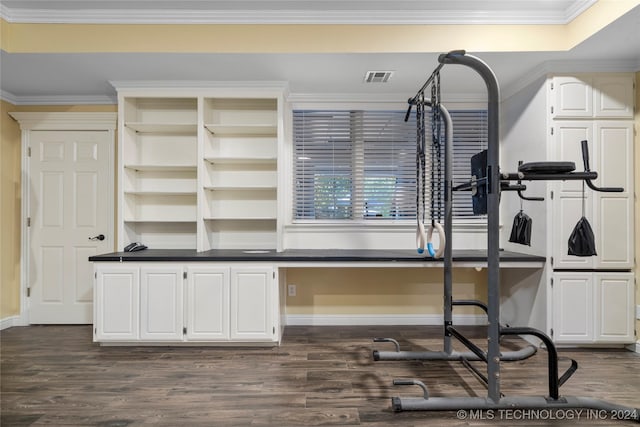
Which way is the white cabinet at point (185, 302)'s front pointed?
toward the camera

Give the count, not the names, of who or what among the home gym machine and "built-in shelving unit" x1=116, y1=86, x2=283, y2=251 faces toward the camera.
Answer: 1

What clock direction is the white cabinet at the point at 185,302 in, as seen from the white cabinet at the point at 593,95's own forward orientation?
the white cabinet at the point at 185,302 is roughly at 2 o'clock from the white cabinet at the point at 593,95.

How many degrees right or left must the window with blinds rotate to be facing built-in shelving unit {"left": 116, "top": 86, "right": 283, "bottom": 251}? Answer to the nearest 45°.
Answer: approximately 90° to its right

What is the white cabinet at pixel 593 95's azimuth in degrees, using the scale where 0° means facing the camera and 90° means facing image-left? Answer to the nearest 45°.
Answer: approximately 0°

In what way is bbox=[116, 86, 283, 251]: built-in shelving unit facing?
toward the camera

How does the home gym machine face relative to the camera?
to the viewer's right

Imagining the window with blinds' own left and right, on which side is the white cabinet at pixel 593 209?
on its left

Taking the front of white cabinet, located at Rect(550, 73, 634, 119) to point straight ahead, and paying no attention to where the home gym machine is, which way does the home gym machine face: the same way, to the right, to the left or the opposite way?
to the left

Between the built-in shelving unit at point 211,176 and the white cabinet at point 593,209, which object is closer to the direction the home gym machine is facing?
the white cabinet

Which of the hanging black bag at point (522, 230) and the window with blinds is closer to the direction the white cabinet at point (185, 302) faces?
the hanging black bag

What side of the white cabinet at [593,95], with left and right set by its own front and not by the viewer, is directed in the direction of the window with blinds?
right

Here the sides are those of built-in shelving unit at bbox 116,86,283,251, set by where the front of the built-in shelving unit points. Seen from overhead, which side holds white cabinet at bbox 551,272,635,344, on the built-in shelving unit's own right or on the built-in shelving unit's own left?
on the built-in shelving unit's own left

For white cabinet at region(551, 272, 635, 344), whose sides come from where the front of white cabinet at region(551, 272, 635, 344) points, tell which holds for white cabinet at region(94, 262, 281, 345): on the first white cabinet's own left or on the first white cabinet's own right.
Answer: on the first white cabinet's own right

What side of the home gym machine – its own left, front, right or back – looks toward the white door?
back
